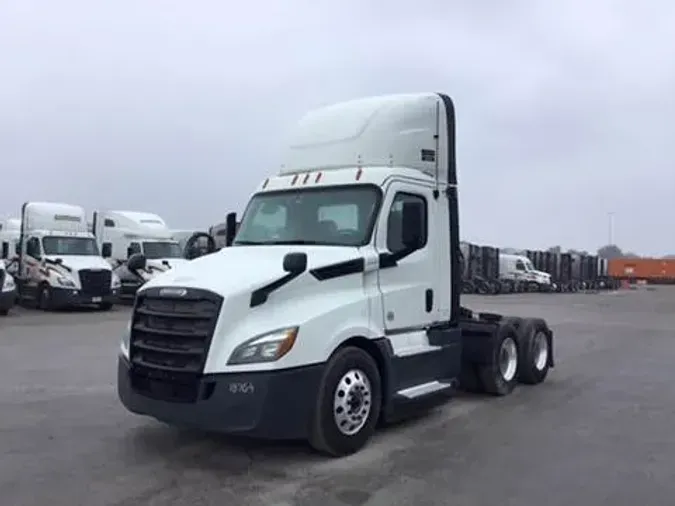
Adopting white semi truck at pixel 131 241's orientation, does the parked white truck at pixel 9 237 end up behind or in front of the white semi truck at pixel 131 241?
behind

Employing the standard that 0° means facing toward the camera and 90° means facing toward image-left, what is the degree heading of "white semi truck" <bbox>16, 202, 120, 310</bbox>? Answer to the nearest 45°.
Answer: approximately 315°

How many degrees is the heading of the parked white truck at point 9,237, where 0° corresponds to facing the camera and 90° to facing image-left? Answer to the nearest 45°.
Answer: approximately 315°

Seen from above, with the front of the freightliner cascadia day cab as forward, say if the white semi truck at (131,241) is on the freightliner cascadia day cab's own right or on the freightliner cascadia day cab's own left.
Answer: on the freightliner cascadia day cab's own right

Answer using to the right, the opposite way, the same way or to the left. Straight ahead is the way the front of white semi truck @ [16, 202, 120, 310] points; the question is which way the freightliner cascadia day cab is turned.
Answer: to the right

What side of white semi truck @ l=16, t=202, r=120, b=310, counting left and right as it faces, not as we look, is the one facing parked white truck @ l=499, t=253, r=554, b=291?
left

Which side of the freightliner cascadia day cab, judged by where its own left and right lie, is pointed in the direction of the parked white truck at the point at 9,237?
right

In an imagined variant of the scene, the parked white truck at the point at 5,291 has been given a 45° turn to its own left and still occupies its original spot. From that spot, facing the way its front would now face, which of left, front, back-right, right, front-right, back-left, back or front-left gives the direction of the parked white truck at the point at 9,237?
left
